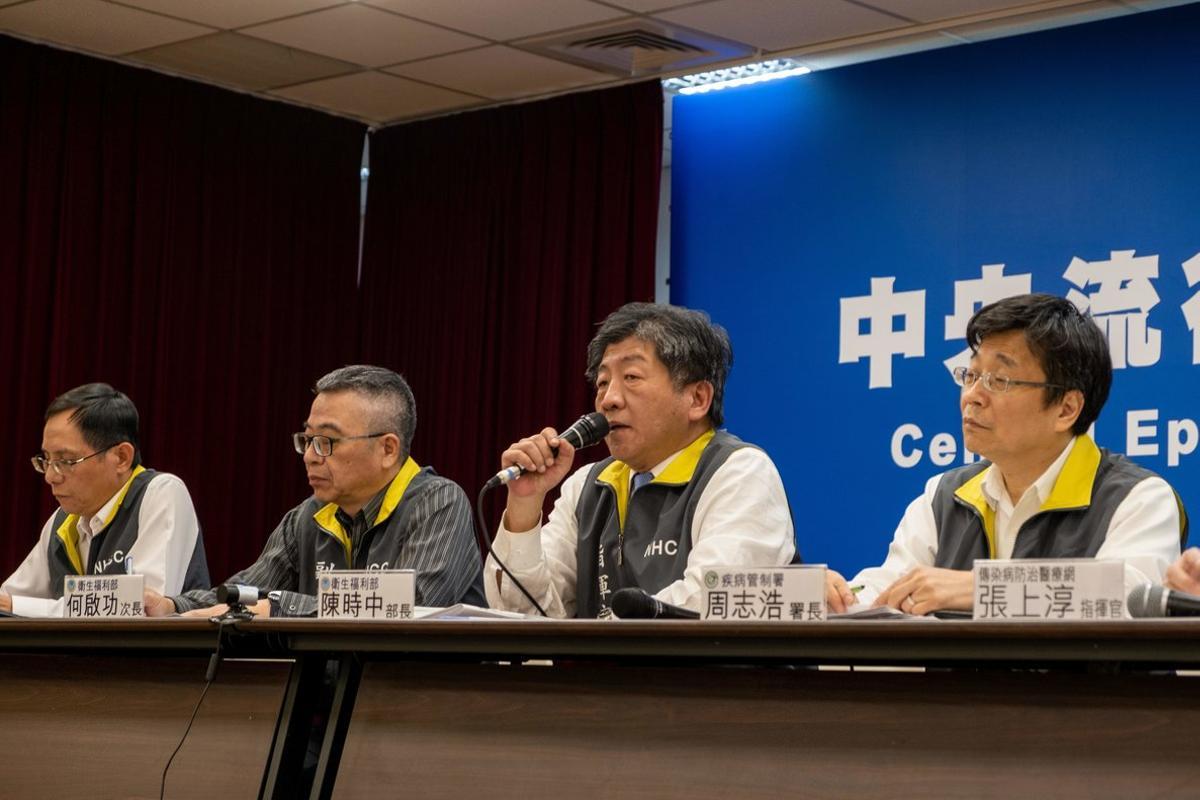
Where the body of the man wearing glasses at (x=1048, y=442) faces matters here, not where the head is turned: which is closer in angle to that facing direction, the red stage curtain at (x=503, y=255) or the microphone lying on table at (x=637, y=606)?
the microphone lying on table

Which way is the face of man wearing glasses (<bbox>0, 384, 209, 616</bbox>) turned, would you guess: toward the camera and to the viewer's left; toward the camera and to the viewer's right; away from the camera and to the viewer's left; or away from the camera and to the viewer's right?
toward the camera and to the viewer's left

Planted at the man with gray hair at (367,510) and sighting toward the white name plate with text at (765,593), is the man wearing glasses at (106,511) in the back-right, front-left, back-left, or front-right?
back-right

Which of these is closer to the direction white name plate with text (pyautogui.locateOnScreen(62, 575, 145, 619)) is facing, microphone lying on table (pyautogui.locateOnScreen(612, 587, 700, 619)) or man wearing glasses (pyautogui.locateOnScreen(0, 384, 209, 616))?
the microphone lying on table

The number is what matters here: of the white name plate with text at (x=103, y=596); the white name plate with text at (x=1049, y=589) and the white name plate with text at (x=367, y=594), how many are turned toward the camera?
3

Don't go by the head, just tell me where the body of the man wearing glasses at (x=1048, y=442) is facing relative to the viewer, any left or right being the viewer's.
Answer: facing the viewer and to the left of the viewer

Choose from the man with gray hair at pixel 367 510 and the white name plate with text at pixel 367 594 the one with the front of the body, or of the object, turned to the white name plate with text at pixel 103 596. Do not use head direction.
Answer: the man with gray hair

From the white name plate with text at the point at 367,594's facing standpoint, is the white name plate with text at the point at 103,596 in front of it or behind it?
behind

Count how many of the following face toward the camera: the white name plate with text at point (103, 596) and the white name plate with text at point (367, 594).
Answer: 2

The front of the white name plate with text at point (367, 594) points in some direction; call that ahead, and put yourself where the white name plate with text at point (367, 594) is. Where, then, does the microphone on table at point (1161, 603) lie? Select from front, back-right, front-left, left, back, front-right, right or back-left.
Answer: front-left
